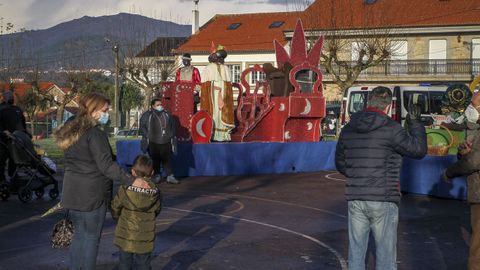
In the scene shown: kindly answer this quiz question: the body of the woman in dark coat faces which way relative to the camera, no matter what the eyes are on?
to the viewer's right

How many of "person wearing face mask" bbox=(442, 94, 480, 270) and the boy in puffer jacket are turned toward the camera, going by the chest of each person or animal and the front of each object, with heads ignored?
0

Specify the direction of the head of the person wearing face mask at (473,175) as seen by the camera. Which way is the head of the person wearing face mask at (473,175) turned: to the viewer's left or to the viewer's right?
to the viewer's left

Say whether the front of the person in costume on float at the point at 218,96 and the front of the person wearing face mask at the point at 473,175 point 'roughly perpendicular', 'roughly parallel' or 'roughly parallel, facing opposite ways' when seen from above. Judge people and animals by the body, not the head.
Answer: roughly perpendicular

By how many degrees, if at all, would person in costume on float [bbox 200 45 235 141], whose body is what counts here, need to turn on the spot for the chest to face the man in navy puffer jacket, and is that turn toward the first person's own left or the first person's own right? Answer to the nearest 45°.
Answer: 0° — they already face them

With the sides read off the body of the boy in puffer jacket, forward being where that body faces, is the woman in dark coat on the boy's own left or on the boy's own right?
on the boy's own left

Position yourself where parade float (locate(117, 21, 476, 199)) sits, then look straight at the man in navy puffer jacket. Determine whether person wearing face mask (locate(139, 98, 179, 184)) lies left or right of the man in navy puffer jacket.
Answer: right

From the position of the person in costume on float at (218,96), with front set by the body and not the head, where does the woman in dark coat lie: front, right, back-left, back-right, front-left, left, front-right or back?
front

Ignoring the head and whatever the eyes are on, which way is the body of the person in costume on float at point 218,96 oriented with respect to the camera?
toward the camera

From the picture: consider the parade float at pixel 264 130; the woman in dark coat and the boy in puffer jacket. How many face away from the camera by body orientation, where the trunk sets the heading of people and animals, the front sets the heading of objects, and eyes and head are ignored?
1

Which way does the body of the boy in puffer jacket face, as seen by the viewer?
away from the camera

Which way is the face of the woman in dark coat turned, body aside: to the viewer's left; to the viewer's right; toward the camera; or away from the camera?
to the viewer's right

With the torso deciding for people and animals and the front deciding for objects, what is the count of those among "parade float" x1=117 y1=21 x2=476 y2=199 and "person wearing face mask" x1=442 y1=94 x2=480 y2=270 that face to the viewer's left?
2

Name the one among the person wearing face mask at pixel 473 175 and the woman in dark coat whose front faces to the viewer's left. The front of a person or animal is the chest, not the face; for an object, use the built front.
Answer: the person wearing face mask

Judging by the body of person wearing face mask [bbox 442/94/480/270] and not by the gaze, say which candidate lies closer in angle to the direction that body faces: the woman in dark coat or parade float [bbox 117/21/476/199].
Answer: the woman in dark coat

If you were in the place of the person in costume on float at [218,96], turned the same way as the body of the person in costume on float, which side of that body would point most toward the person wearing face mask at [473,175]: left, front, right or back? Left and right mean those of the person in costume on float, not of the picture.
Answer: front
